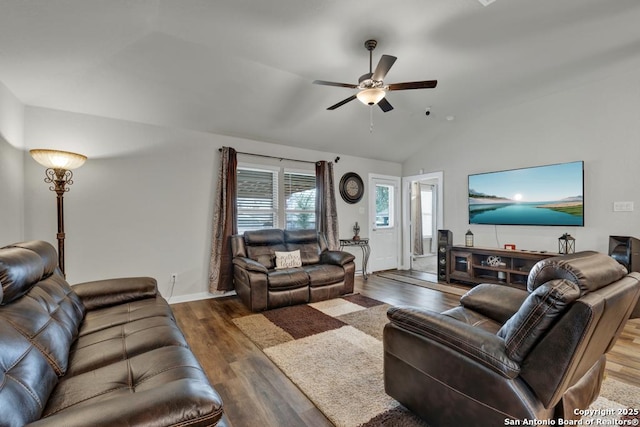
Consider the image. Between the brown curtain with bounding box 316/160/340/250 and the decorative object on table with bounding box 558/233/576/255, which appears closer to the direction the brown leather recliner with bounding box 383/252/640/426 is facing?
the brown curtain

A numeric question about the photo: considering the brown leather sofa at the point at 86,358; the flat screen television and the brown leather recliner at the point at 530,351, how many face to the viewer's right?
1

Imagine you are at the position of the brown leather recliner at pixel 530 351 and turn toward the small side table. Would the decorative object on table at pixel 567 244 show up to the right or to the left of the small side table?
right

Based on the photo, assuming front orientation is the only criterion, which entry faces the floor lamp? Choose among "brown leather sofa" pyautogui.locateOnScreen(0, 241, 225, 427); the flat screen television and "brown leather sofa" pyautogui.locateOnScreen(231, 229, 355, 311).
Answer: the flat screen television

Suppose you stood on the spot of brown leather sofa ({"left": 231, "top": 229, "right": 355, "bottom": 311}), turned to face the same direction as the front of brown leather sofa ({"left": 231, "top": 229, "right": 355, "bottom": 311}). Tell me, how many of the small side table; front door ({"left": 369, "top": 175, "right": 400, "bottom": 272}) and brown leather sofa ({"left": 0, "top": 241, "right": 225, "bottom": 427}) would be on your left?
2

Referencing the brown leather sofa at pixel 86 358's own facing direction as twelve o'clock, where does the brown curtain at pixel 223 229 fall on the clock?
The brown curtain is roughly at 10 o'clock from the brown leather sofa.

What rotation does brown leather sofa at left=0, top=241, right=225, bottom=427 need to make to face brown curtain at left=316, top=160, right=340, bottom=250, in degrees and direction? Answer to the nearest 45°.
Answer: approximately 45° to its left

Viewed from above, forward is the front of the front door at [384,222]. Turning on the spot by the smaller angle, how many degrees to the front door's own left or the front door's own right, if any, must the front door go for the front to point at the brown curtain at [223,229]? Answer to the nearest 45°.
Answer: approximately 90° to the front door's own right

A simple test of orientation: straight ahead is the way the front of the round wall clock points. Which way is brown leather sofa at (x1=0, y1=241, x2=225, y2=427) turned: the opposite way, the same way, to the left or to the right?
to the left

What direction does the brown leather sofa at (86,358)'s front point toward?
to the viewer's right

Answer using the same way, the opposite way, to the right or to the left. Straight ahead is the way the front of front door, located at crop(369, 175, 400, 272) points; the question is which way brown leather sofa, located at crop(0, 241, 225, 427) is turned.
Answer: to the left

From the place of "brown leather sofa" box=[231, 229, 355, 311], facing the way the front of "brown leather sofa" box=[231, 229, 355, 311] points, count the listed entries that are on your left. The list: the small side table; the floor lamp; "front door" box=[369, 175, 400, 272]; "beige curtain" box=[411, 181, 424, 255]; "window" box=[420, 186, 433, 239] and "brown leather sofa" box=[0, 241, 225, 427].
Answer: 4

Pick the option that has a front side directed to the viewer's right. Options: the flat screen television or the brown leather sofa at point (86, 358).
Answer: the brown leather sofa

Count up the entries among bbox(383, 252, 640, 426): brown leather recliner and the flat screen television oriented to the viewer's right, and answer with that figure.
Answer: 0

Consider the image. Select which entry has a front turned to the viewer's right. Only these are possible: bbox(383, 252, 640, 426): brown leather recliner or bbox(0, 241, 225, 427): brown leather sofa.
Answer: the brown leather sofa

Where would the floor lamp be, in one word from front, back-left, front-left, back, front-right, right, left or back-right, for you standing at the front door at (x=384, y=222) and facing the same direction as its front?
right
